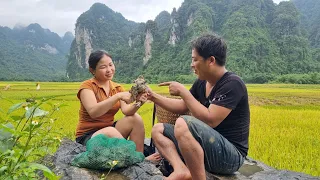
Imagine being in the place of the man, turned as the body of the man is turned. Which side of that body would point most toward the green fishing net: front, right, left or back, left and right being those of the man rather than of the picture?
front

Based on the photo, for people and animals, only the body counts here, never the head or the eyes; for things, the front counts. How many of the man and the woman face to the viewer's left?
1

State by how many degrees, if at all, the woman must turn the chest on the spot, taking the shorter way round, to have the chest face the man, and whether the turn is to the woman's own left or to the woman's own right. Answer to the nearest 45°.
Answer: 0° — they already face them

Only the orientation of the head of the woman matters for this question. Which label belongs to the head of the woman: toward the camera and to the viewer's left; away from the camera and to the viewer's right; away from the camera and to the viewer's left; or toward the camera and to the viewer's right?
toward the camera and to the viewer's right

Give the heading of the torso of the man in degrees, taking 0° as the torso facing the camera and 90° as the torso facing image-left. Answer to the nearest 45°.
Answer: approximately 90°

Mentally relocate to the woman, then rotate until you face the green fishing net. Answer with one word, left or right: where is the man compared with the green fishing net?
left

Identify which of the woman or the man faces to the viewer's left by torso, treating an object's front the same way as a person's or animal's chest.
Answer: the man

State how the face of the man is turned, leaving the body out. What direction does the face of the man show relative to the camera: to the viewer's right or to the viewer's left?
to the viewer's left
